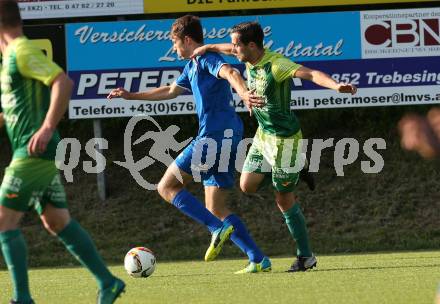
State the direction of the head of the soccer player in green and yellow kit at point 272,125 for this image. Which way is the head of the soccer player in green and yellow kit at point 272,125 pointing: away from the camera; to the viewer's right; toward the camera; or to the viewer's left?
to the viewer's left

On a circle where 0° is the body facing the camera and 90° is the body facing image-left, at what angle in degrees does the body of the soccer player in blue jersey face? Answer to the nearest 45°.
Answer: approximately 90°

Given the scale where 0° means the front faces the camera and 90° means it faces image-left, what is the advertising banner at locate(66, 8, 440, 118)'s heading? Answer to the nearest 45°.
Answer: approximately 0°

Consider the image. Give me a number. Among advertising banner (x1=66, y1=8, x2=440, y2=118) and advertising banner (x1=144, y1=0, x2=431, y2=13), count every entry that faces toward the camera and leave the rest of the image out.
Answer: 2

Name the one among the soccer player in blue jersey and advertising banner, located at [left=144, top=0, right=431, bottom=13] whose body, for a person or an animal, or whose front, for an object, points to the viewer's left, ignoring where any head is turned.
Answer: the soccer player in blue jersey

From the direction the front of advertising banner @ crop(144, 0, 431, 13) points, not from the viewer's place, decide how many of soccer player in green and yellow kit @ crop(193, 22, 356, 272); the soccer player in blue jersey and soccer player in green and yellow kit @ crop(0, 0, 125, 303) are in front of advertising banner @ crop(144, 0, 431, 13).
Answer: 3

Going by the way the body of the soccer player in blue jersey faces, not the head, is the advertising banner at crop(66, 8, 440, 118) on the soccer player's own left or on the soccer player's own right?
on the soccer player's own right
